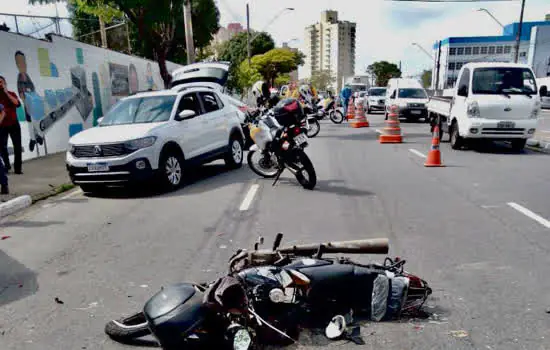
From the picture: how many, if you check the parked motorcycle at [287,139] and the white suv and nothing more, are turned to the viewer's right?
0

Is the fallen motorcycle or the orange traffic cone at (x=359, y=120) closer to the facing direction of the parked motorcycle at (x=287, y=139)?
the orange traffic cone

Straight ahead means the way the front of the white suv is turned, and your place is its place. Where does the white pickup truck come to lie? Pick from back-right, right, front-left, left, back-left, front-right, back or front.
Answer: back-left

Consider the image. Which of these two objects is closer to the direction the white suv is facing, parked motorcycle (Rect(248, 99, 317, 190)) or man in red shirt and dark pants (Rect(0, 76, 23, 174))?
the man in red shirt and dark pants

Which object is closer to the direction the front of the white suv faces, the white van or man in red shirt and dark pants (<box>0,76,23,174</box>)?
the man in red shirt and dark pants

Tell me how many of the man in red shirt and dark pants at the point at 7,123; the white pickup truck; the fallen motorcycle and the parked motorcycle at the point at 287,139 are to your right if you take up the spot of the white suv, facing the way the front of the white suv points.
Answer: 1

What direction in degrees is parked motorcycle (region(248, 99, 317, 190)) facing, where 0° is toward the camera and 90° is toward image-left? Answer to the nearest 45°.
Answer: approximately 135°

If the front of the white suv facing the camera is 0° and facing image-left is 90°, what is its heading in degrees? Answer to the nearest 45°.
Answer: approximately 45°

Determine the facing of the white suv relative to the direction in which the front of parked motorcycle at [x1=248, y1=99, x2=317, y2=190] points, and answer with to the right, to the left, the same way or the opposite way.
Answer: to the left

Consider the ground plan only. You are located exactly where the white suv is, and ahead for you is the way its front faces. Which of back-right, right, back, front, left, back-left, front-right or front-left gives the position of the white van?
back

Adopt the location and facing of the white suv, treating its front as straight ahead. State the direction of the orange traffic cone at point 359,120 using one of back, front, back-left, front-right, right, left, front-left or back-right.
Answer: back

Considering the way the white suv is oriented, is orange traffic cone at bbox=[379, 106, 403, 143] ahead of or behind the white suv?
behind

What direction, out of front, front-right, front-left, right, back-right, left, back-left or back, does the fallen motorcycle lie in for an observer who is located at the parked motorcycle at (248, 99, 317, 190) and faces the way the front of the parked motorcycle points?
back-left
